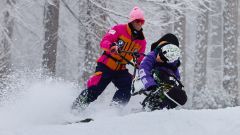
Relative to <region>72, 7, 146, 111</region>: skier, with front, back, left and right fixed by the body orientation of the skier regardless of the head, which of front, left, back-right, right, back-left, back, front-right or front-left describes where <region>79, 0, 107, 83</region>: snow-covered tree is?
back-left

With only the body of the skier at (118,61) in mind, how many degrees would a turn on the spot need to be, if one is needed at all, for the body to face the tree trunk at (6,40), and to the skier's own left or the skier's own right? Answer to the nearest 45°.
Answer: approximately 180°

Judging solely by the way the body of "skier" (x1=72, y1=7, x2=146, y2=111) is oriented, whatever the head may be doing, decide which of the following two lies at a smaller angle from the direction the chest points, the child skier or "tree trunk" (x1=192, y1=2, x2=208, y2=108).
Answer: the child skier

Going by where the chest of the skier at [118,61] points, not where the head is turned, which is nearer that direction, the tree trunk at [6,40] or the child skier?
the child skier

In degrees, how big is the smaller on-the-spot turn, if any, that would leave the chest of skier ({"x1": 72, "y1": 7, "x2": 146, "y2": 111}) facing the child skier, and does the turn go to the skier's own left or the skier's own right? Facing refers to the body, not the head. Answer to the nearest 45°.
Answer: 0° — they already face them

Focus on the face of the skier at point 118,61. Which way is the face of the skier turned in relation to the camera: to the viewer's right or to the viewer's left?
to the viewer's right

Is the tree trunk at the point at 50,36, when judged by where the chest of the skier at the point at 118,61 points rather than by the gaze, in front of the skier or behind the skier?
behind

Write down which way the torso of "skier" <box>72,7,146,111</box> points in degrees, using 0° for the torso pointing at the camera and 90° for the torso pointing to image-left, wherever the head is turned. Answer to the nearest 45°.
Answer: approximately 315°
